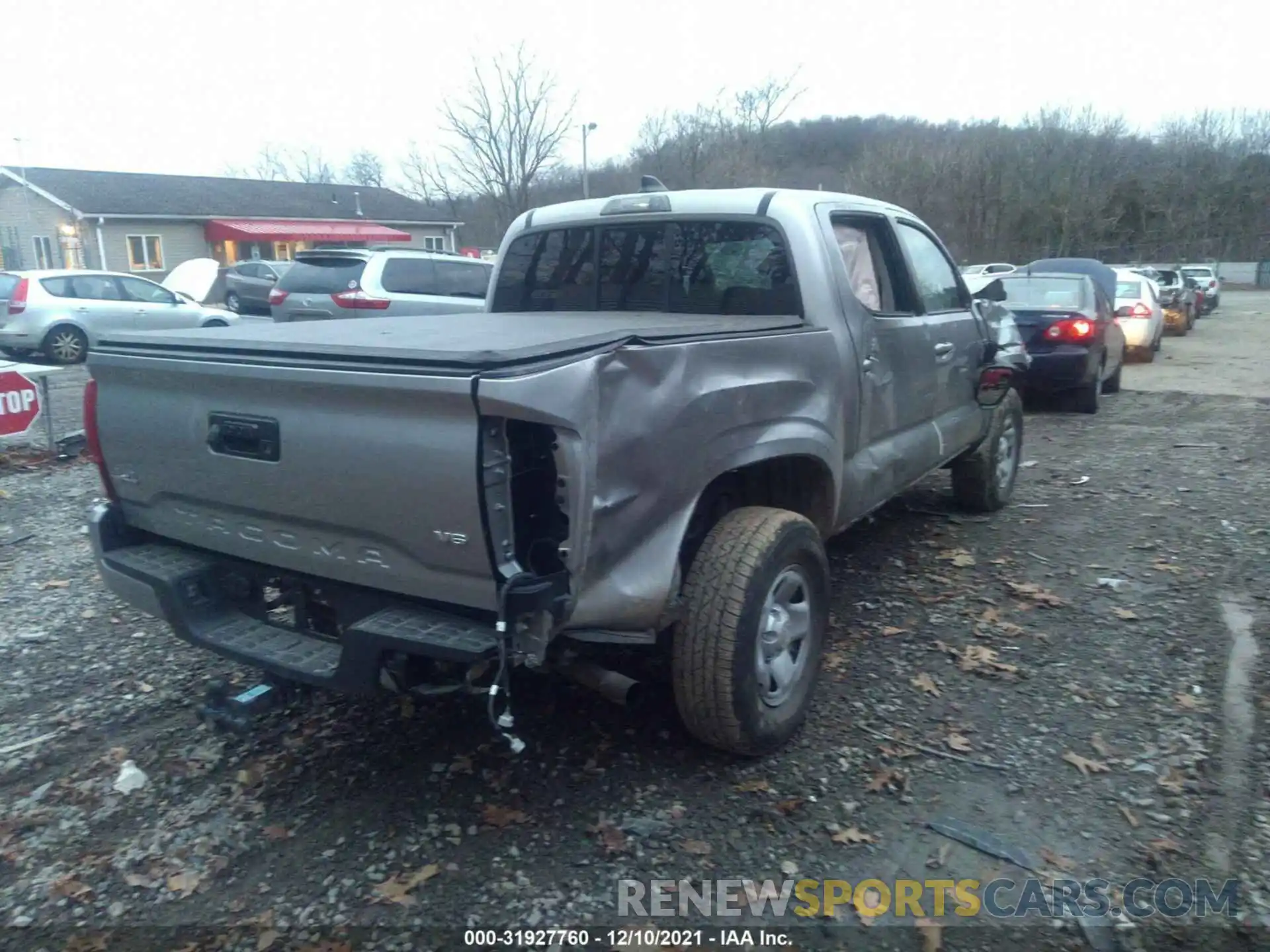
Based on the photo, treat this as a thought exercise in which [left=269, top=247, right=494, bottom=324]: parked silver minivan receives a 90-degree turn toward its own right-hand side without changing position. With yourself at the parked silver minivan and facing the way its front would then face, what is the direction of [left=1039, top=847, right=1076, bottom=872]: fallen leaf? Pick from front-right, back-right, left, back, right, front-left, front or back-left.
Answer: front-right

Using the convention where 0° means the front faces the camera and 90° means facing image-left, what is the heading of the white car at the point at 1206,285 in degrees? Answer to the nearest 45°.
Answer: approximately 180°

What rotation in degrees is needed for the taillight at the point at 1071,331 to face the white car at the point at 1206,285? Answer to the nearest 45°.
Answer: approximately 180°

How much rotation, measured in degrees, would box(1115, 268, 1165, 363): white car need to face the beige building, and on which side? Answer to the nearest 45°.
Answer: approximately 90° to its left

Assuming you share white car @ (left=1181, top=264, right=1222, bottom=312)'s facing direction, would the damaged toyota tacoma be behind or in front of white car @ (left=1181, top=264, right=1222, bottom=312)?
behind

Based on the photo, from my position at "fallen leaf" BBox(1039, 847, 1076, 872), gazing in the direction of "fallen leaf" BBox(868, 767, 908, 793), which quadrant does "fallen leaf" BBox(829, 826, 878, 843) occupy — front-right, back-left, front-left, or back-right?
front-left

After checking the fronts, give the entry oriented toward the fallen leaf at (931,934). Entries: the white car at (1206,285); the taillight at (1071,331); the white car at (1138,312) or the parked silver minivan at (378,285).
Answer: the taillight

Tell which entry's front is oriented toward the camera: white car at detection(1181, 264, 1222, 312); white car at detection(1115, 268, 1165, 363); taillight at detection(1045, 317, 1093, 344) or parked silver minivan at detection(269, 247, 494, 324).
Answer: the taillight

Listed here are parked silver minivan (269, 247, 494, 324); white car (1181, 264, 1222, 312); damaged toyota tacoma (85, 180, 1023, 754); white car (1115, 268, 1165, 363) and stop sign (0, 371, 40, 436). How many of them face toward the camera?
1

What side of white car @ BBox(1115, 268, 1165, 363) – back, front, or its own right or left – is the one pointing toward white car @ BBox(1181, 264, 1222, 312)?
front

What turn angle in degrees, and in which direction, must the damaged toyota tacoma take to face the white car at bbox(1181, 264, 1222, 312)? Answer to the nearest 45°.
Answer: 0° — it already faces it

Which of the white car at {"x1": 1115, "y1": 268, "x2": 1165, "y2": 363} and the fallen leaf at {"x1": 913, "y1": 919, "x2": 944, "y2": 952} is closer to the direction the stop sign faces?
the fallen leaf

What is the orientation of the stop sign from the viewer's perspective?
toward the camera

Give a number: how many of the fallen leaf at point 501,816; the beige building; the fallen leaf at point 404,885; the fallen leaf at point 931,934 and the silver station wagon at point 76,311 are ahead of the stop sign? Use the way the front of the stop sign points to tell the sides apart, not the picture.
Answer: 3

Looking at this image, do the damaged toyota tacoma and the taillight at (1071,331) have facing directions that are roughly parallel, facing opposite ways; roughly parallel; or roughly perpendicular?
roughly parallel, facing opposite ways

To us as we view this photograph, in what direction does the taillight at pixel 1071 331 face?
facing the viewer

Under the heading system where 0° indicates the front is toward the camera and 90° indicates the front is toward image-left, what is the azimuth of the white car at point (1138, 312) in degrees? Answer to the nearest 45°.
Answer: approximately 180°
